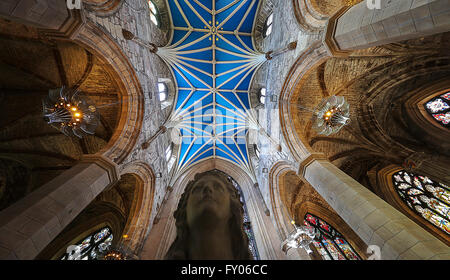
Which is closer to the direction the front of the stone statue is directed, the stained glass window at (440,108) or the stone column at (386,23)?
the stone column

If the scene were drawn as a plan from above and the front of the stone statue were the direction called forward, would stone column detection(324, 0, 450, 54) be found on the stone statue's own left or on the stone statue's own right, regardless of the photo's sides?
on the stone statue's own left

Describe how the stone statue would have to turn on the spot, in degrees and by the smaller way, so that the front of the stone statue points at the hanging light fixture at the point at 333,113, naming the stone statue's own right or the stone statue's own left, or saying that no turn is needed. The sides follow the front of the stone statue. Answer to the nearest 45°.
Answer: approximately 90° to the stone statue's own left

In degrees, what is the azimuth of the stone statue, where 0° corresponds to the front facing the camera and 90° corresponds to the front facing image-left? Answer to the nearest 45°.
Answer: approximately 0°
